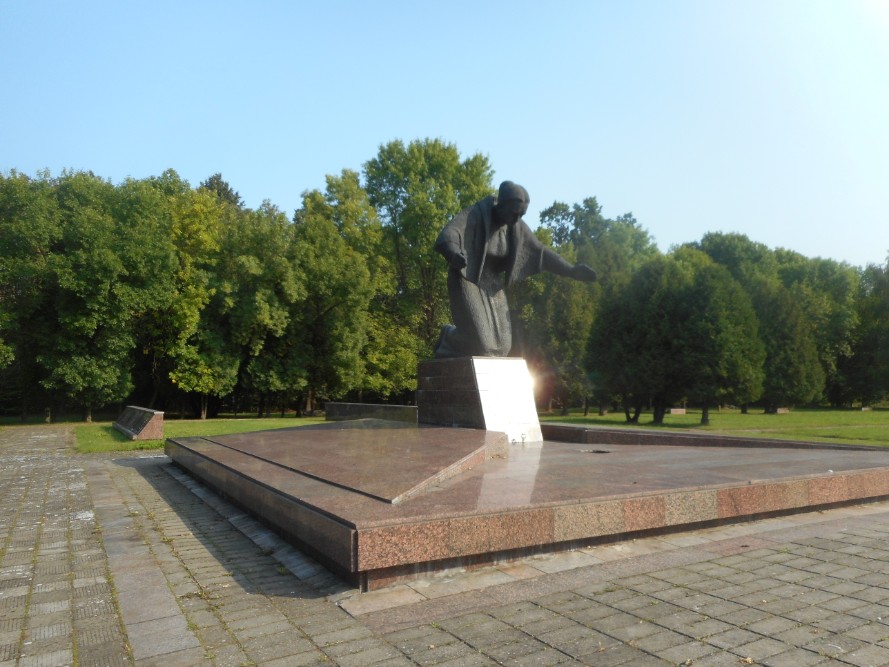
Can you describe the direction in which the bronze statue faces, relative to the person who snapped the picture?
facing the viewer and to the right of the viewer

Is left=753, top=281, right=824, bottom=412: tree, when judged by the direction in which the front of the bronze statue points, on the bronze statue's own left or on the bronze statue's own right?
on the bronze statue's own left

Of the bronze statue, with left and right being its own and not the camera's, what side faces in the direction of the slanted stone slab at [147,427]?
back

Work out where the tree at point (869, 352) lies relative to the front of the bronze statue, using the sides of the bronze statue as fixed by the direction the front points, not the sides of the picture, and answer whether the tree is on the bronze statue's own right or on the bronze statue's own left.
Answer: on the bronze statue's own left

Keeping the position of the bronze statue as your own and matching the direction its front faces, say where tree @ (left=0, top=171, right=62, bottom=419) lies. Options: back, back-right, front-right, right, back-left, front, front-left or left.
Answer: back

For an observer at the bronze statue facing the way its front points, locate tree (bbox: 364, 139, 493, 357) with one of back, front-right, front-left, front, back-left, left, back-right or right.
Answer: back-left

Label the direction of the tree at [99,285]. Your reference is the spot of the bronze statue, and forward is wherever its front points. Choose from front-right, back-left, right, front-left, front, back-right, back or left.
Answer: back
